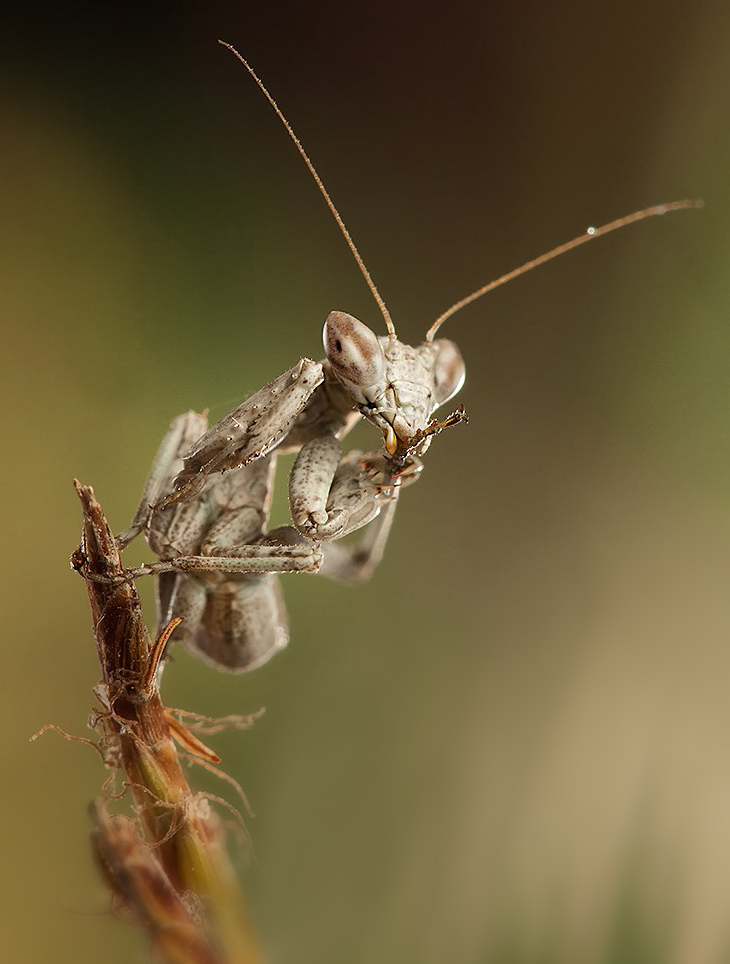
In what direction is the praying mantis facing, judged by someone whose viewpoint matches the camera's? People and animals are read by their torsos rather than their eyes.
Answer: facing the viewer and to the right of the viewer
